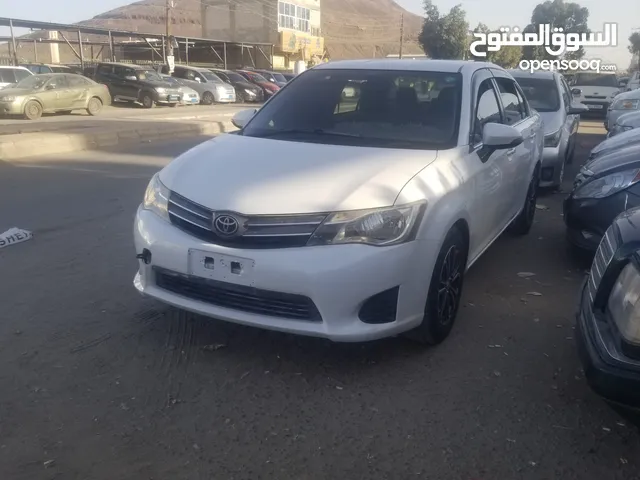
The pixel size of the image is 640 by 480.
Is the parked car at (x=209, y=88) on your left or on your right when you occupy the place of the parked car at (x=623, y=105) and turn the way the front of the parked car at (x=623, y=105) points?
on your right

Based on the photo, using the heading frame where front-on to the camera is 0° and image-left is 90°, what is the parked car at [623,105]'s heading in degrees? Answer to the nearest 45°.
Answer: approximately 45°

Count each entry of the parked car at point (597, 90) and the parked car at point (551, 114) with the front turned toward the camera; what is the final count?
2

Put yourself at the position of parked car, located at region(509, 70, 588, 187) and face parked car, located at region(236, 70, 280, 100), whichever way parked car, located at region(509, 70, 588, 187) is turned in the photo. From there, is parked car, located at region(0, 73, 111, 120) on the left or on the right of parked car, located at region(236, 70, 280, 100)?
left

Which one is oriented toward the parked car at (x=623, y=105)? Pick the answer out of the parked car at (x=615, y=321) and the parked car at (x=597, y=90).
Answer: the parked car at (x=597, y=90)

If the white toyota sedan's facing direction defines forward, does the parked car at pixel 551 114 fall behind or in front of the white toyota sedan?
behind

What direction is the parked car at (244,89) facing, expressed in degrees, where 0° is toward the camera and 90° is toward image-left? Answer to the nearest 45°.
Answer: approximately 315°

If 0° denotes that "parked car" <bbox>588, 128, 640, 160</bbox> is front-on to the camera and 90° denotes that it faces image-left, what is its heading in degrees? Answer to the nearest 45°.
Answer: approximately 45°

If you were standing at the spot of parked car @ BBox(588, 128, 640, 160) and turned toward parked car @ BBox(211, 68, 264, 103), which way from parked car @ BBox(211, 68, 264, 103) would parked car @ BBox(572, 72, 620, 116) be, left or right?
right

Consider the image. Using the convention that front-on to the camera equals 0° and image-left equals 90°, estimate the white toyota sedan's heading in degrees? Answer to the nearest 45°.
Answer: approximately 45°
